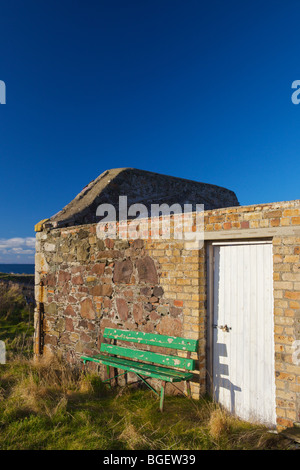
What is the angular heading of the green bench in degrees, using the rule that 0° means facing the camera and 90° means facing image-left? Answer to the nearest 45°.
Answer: approximately 45°

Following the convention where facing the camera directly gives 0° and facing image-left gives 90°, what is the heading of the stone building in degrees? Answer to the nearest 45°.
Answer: approximately 45°
